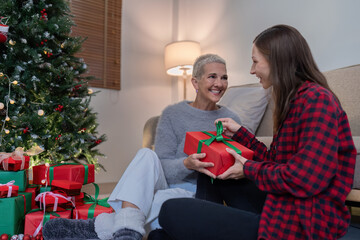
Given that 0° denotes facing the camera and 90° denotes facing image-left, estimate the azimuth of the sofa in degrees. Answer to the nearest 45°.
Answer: approximately 45°

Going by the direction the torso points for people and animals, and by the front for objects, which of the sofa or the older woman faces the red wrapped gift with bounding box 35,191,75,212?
the sofa

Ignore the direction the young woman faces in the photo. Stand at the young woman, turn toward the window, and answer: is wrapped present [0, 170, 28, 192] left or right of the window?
left

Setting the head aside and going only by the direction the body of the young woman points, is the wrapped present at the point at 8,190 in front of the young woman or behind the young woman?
in front

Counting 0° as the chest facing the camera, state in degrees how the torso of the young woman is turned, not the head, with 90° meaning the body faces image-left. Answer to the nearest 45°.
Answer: approximately 90°

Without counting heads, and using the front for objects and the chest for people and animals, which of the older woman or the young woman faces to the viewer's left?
the young woman

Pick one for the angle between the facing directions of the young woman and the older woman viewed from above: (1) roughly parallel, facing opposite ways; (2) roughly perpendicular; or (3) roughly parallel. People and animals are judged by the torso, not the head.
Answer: roughly perpendicular

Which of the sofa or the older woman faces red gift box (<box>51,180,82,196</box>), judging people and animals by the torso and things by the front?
the sofa

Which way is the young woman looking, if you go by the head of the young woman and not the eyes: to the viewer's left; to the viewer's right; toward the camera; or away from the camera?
to the viewer's left

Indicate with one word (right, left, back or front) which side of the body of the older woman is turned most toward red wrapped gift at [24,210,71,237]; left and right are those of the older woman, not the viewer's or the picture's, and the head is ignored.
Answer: right

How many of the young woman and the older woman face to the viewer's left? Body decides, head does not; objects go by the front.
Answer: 1

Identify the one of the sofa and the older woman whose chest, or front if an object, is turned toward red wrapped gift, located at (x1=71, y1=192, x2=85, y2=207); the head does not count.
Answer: the sofa
